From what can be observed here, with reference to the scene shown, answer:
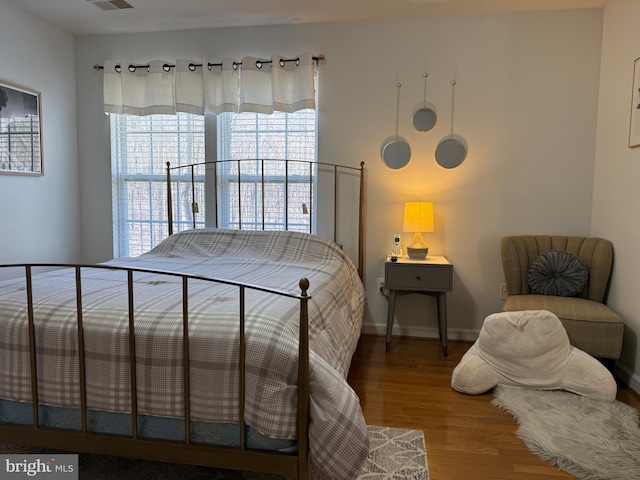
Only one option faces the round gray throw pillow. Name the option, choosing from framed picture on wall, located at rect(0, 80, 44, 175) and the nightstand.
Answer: the framed picture on wall

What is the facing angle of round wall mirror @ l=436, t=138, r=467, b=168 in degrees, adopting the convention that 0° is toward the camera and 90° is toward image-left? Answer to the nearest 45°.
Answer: approximately 0°

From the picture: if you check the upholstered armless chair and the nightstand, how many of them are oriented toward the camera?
2

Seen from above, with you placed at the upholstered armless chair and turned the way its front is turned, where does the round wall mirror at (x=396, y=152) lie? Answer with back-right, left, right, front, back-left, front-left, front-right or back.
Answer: right

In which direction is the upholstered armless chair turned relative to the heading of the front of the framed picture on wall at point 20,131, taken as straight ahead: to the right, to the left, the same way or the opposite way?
to the right

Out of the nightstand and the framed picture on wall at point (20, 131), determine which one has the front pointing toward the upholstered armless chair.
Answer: the framed picture on wall

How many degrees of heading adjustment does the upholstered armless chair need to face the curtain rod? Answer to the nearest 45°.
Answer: approximately 90° to its right

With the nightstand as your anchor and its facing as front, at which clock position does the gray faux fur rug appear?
The gray faux fur rug is roughly at 11 o'clock from the nightstand.

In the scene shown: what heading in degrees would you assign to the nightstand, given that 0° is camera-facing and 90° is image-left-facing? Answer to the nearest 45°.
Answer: approximately 0°
